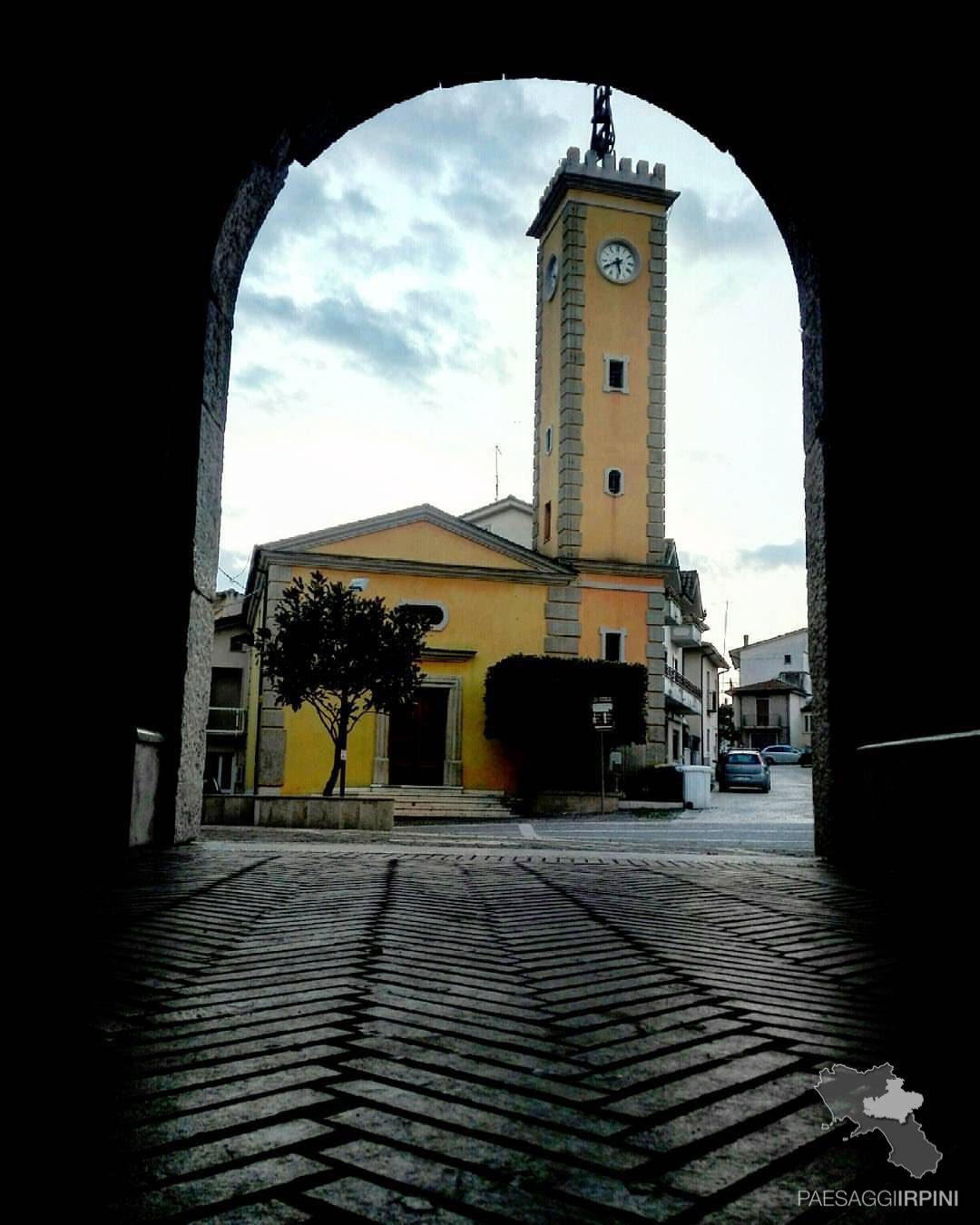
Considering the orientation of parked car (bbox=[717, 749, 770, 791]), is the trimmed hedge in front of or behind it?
behind
